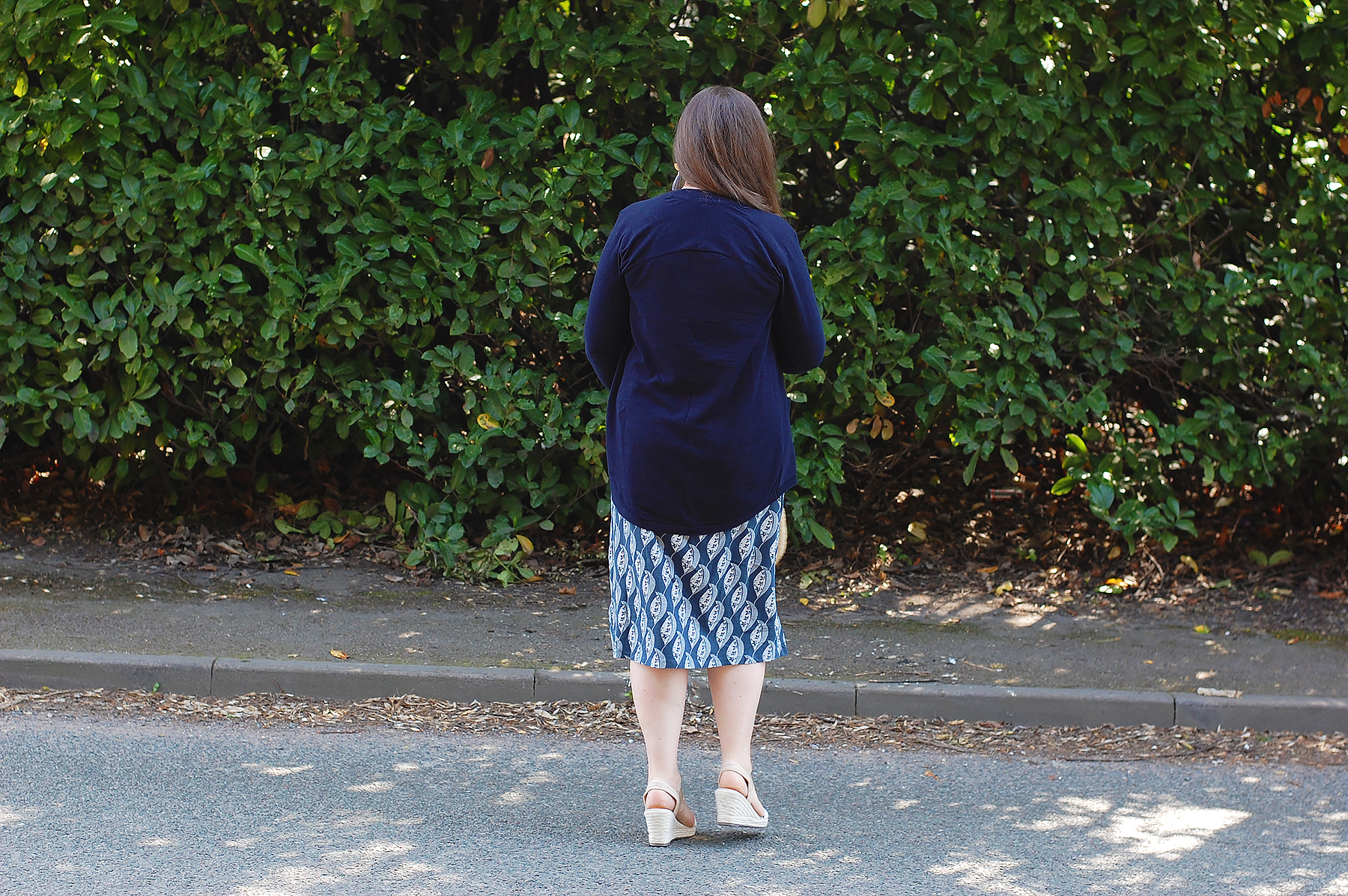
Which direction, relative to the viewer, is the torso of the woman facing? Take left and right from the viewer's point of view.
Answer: facing away from the viewer

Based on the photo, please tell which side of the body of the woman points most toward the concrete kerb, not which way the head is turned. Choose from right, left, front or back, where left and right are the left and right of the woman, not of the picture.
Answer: front

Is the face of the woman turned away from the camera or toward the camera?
away from the camera

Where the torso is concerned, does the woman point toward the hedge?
yes
